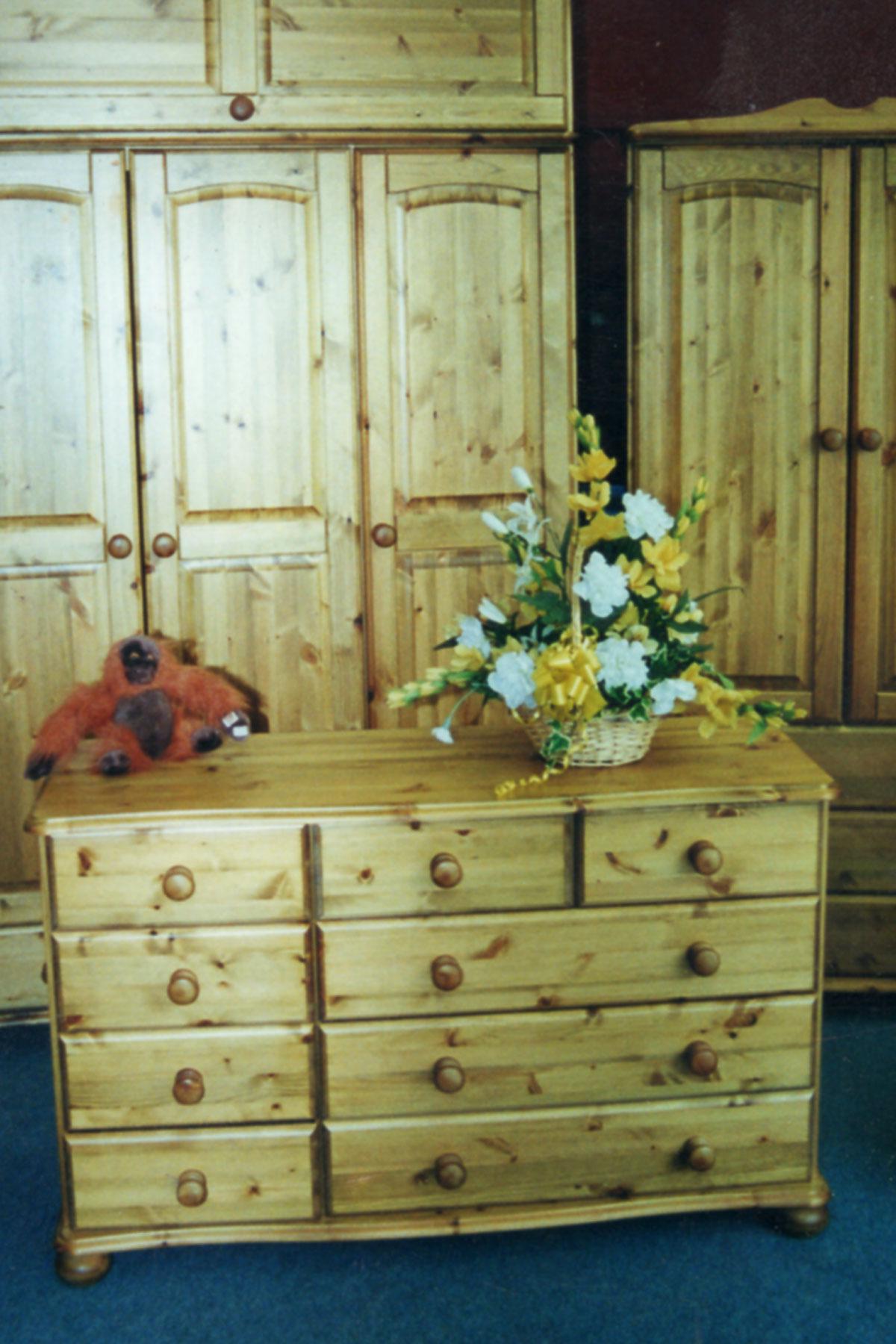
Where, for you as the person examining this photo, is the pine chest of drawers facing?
facing the viewer

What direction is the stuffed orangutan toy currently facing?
toward the camera

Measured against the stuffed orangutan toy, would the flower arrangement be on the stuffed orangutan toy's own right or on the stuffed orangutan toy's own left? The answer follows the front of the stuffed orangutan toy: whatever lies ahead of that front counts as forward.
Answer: on the stuffed orangutan toy's own left
